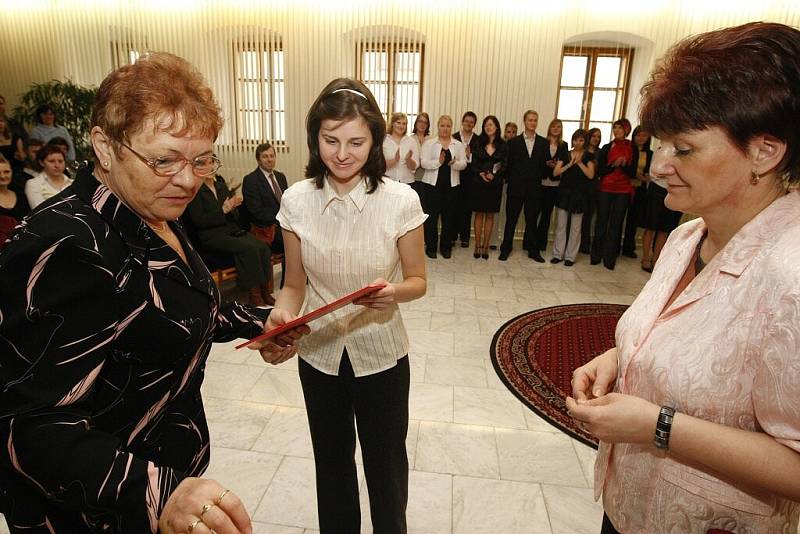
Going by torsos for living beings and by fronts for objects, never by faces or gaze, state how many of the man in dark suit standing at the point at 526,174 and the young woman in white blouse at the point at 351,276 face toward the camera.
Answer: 2

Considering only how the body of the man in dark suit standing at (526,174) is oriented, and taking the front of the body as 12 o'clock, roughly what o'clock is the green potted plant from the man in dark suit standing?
The green potted plant is roughly at 3 o'clock from the man in dark suit standing.

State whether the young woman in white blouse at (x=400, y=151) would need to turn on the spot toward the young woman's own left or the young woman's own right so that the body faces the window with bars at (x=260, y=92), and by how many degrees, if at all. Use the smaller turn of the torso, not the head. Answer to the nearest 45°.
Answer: approximately 135° to the young woman's own right

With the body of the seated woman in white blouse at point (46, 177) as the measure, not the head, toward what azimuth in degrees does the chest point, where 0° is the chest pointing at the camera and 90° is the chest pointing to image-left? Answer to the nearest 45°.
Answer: approximately 315°

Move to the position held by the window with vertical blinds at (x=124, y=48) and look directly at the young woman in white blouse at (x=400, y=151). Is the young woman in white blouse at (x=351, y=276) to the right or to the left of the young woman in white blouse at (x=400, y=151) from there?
right
